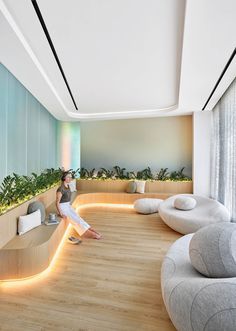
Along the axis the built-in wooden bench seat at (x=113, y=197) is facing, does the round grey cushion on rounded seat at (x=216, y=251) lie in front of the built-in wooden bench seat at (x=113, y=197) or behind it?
in front

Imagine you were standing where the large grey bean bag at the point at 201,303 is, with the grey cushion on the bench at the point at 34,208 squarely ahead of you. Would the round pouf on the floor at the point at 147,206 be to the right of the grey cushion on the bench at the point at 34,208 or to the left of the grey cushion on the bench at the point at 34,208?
right

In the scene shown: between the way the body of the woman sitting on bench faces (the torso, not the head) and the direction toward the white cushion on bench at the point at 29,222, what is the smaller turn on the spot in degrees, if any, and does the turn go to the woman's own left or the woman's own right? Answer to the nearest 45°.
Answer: approximately 90° to the woman's own right

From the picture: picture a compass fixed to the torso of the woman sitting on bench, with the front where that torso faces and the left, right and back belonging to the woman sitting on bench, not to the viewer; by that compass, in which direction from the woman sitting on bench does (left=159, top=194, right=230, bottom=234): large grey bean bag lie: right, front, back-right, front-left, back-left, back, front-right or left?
front-left

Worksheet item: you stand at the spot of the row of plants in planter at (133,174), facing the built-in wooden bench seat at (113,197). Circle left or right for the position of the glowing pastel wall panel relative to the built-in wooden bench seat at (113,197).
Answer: right

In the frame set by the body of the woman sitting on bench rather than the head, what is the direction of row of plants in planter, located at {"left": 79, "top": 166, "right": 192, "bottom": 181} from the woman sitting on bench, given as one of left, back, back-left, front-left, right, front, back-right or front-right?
left

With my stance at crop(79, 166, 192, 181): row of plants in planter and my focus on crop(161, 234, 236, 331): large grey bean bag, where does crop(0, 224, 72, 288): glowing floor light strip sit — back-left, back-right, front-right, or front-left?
front-right

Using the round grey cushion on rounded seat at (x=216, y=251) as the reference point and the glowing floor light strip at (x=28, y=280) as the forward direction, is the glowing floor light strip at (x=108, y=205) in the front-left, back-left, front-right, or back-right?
front-right

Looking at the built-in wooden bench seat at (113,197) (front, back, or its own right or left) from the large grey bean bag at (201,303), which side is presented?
front

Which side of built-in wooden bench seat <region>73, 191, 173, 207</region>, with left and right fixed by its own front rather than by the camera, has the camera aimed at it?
front

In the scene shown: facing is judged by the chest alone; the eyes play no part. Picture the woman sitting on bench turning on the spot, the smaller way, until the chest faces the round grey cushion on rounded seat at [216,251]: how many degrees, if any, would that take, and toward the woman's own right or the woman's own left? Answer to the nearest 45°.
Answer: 0° — they already face it

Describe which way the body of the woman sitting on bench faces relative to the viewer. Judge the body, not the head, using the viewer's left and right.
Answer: facing the viewer and to the right of the viewer

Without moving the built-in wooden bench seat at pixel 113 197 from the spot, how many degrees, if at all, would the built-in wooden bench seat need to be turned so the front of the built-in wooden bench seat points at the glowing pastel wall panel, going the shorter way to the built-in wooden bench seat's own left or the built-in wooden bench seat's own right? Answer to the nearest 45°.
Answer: approximately 135° to the built-in wooden bench seat's own right

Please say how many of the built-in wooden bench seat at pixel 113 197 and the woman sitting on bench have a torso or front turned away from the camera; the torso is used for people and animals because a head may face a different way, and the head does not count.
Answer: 0
